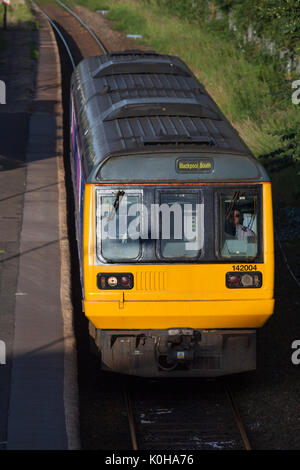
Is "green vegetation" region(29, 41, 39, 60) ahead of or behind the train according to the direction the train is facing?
behind

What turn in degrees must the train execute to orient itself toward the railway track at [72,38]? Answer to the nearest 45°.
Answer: approximately 180°

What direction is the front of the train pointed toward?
toward the camera
